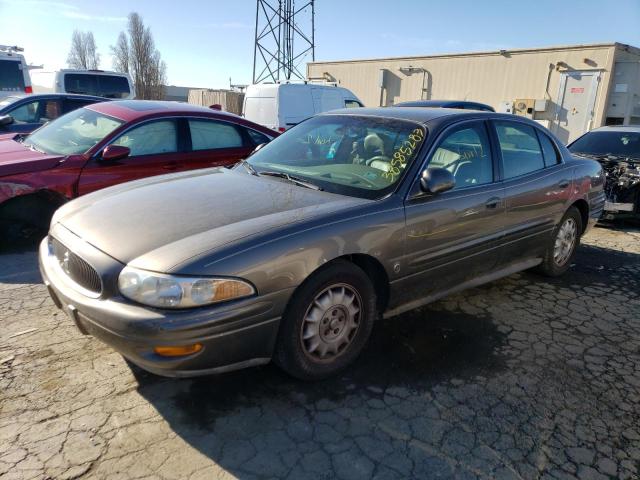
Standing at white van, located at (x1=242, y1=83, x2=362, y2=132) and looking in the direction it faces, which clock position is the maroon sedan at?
The maroon sedan is roughly at 5 o'clock from the white van.

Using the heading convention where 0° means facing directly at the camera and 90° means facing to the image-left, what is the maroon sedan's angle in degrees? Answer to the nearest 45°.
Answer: approximately 45°

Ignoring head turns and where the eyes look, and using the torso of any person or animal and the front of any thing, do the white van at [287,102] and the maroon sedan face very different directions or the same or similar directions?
very different directions

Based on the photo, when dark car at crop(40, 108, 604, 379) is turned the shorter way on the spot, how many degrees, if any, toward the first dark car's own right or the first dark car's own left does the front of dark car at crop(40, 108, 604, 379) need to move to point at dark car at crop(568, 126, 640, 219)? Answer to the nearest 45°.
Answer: approximately 180°

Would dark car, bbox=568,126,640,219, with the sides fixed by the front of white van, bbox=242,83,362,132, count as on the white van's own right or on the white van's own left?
on the white van's own right

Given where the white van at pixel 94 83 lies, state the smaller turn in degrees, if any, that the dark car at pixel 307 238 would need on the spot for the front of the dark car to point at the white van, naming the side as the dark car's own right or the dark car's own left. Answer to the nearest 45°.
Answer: approximately 90° to the dark car's own right

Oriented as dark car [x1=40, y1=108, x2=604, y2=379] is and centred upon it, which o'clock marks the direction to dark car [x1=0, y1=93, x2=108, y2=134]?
dark car [x1=0, y1=93, x2=108, y2=134] is roughly at 3 o'clock from dark car [x1=40, y1=108, x2=604, y2=379].

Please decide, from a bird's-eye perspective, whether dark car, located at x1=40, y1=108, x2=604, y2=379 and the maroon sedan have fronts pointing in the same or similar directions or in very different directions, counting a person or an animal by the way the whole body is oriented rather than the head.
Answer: same or similar directions

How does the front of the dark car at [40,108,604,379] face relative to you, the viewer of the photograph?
facing the viewer and to the left of the viewer

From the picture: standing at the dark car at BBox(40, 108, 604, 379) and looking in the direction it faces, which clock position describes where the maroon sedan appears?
The maroon sedan is roughly at 3 o'clock from the dark car.

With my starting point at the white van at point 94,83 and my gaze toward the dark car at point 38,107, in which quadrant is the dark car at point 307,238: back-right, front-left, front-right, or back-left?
front-left

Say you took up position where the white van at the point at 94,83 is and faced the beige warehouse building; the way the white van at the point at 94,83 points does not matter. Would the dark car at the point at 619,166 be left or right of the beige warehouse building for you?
right

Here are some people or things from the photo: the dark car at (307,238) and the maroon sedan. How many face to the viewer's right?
0
